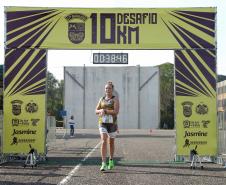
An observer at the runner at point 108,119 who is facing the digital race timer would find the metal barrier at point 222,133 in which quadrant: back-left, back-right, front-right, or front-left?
front-right

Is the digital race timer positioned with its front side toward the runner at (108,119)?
yes

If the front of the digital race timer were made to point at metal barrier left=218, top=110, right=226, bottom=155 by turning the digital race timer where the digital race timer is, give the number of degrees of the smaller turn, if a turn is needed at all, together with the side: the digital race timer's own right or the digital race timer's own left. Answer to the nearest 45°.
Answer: approximately 90° to the digital race timer's own left

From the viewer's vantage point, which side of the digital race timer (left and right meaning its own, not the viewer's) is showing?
front

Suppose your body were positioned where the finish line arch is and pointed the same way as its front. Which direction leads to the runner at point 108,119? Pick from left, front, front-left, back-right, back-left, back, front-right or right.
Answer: front

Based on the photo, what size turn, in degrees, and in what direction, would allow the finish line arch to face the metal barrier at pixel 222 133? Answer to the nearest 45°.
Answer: approximately 135° to its left
